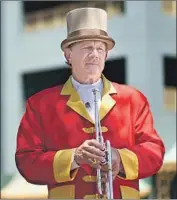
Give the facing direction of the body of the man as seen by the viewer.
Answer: toward the camera
